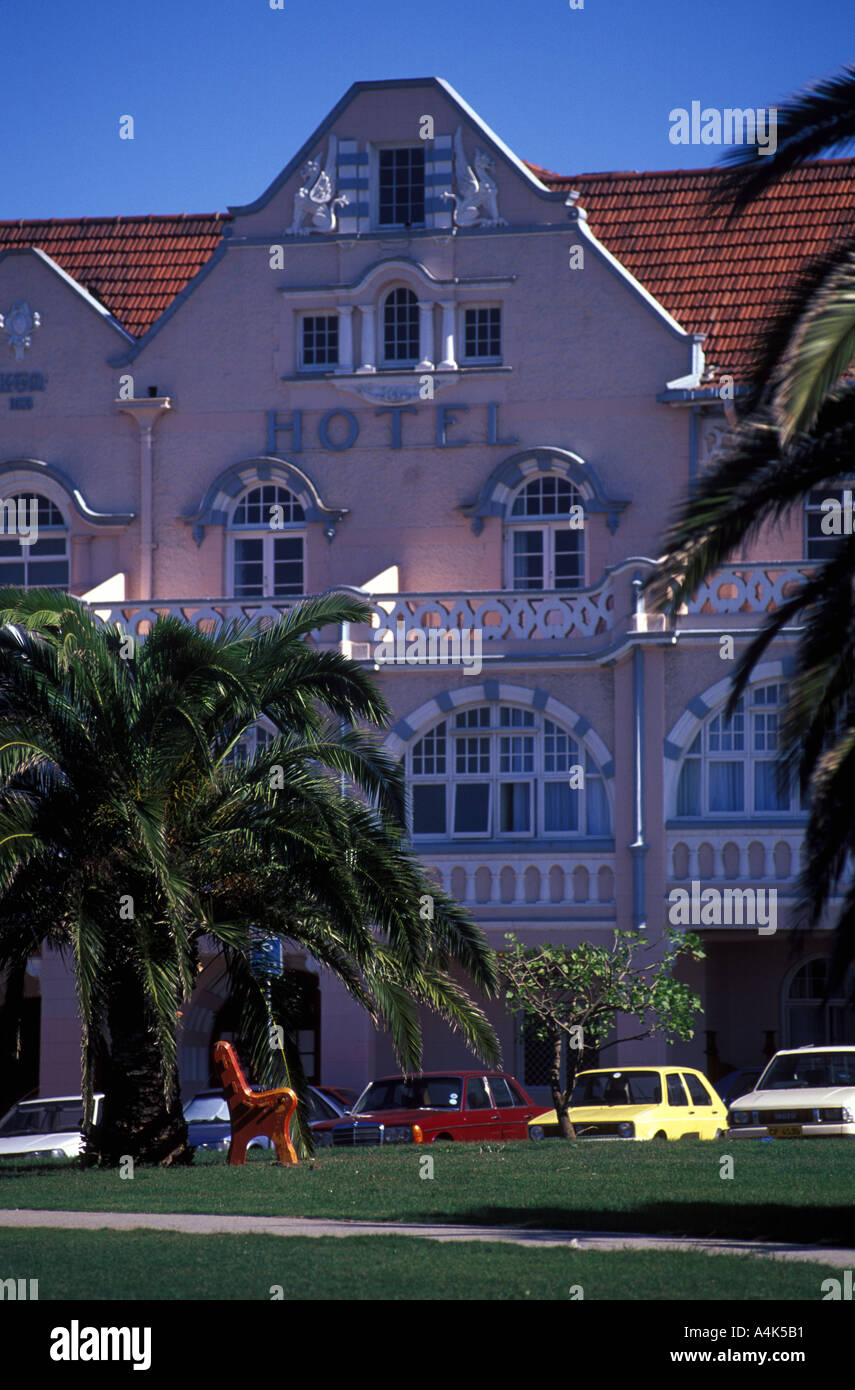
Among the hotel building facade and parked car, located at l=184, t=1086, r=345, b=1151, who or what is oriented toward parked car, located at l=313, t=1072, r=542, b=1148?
the hotel building facade

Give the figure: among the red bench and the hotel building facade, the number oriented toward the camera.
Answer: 1

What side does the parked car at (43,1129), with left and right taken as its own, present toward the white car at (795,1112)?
left

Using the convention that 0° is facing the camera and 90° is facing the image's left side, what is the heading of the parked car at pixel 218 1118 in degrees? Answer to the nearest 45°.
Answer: approximately 45°

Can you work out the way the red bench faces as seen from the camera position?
facing to the right of the viewer

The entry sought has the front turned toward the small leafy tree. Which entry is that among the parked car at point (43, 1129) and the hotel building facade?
the hotel building facade
